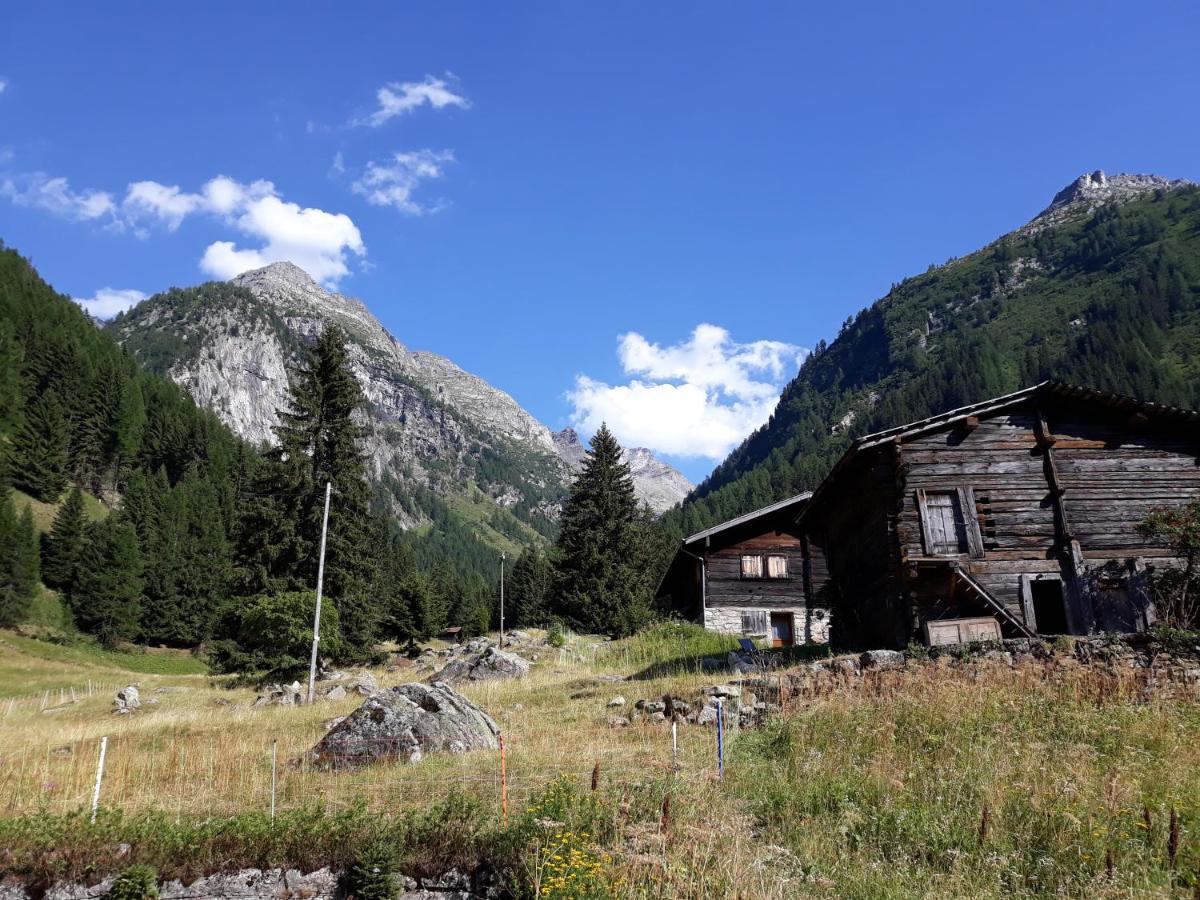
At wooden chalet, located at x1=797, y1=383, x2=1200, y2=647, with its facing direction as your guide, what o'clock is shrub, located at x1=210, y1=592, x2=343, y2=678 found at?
The shrub is roughly at 3 o'clock from the wooden chalet.

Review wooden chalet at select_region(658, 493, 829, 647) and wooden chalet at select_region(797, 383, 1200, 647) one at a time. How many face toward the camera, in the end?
2

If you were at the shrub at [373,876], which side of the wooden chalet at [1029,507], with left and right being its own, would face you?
front

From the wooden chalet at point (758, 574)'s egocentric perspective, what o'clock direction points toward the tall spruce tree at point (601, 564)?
The tall spruce tree is roughly at 4 o'clock from the wooden chalet.

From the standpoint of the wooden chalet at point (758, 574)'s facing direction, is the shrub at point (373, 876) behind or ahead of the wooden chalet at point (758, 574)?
ahead

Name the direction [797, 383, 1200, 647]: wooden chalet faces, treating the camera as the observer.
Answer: facing the viewer

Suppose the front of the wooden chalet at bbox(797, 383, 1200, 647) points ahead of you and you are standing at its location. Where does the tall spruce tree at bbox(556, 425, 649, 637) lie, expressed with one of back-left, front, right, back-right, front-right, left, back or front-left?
back-right

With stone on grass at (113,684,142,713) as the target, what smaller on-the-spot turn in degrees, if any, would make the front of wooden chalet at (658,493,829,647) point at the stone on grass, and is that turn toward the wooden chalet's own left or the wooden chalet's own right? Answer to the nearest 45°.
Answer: approximately 45° to the wooden chalet's own right

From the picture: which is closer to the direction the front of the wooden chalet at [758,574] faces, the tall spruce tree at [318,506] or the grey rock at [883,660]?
the grey rock

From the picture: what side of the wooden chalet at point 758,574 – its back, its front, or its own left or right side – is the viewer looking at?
front

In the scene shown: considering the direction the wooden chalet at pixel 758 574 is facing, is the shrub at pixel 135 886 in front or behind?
in front
